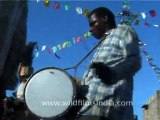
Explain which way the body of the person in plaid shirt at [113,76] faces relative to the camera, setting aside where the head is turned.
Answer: to the viewer's left

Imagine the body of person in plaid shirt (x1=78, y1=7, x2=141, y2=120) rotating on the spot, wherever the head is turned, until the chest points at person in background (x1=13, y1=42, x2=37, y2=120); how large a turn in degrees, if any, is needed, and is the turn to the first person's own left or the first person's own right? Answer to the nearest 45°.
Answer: approximately 45° to the first person's own right
